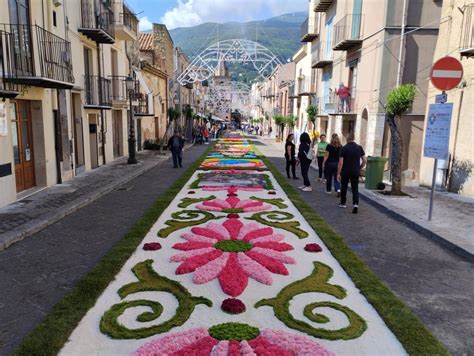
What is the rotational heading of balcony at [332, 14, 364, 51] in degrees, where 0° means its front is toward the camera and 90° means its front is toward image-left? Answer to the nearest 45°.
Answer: approximately 90°

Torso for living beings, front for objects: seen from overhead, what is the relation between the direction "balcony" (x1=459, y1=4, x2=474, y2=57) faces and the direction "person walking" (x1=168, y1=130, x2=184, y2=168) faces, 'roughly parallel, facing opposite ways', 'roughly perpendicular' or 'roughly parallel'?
roughly perpendicular

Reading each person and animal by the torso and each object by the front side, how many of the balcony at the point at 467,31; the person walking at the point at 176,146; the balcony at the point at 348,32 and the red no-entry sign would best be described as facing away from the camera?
0

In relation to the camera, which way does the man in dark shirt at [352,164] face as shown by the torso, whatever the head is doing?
away from the camera

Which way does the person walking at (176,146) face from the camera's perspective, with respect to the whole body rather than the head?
toward the camera

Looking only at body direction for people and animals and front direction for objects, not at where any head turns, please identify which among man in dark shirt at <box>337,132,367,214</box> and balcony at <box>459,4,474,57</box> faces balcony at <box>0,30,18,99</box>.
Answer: balcony at <box>459,4,474,57</box>

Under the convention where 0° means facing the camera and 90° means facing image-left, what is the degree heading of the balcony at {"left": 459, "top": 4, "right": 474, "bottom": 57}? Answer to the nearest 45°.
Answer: approximately 45°

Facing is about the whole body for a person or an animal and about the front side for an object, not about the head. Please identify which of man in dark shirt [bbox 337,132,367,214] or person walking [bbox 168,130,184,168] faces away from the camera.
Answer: the man in dark shirt

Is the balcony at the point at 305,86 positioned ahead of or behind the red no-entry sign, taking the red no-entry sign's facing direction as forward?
behind

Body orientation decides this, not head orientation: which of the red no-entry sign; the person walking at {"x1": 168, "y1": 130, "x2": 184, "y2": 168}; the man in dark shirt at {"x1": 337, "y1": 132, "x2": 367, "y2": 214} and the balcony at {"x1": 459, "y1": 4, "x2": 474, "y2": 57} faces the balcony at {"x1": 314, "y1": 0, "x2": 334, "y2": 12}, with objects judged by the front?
the man in dark shirt

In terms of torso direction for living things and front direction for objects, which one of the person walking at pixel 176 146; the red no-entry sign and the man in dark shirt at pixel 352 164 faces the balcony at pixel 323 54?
the man in dark shirt

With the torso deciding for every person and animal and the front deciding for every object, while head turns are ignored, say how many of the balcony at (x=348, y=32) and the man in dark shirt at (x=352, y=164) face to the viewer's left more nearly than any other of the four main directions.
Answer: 1

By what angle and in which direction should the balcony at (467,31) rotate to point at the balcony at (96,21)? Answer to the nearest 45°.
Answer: approximately 45° to its right
